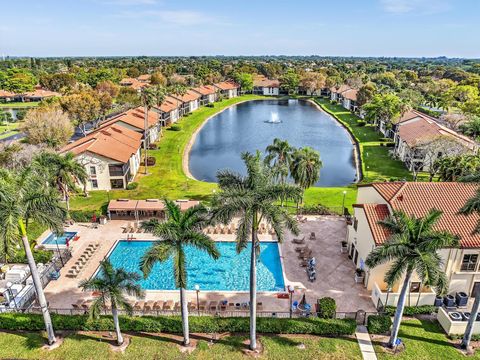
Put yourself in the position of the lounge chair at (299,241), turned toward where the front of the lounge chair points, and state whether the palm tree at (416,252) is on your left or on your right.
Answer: on your left

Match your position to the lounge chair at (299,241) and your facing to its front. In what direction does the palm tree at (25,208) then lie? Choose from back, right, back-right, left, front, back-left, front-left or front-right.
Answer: front-left

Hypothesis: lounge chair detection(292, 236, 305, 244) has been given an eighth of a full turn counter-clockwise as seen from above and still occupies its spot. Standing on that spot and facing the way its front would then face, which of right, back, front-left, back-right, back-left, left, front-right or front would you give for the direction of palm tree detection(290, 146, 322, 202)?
back-right

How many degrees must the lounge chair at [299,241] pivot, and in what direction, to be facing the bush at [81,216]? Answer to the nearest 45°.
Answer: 0° — it already faces it

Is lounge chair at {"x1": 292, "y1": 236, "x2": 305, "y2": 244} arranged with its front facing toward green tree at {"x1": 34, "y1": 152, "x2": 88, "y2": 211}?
yes

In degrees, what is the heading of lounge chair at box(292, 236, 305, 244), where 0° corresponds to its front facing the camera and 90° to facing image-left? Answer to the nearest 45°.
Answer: approximately 90°

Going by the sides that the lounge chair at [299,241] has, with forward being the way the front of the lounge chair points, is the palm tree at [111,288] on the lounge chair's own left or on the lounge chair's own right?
on the lounge chair's own left

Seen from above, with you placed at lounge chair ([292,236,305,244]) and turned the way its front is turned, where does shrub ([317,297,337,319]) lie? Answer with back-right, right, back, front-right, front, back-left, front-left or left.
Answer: left

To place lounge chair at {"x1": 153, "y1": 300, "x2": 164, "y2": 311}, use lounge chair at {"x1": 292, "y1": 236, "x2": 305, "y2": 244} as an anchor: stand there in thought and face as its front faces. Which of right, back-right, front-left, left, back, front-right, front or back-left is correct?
front-left

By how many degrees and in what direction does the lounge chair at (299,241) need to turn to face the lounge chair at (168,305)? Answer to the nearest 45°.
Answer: approximately 45° to its left

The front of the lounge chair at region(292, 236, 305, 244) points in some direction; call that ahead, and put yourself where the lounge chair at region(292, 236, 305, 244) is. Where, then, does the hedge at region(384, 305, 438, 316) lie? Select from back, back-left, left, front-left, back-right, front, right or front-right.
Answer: back-left
